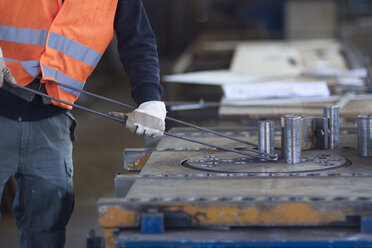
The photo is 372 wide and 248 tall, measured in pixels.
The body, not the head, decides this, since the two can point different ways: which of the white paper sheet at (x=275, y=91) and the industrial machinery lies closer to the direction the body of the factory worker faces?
the industrial machinery

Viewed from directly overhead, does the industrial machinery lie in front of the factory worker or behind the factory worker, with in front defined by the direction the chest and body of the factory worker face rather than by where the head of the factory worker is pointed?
in front

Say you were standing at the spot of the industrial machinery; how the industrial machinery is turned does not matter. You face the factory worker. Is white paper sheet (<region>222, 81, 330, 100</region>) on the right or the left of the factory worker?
right
